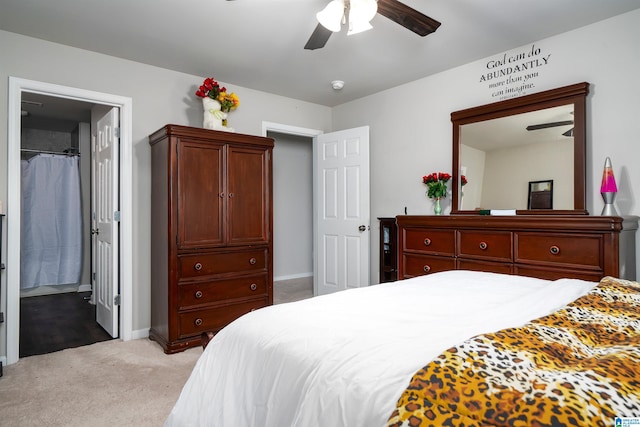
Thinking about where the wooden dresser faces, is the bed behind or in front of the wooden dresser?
in front

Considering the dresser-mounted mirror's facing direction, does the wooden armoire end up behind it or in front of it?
in front

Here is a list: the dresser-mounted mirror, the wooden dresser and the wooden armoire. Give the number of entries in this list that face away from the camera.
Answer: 0

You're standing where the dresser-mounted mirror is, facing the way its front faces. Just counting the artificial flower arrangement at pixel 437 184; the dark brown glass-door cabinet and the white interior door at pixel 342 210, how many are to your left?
0

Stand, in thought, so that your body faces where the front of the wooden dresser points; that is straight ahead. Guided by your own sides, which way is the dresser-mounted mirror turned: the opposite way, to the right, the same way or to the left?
the same way

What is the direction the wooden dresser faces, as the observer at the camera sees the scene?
facing the viewer and to the left of the viewer

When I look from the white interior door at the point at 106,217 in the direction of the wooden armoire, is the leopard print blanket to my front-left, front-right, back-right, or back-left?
front-right

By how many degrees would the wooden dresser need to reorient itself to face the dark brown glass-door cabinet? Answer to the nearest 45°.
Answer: approximately 90° to its right

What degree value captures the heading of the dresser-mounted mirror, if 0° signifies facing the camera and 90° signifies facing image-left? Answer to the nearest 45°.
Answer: approximately 45°

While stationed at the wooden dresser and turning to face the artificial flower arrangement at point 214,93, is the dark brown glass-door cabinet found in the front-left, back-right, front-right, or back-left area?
front-right
